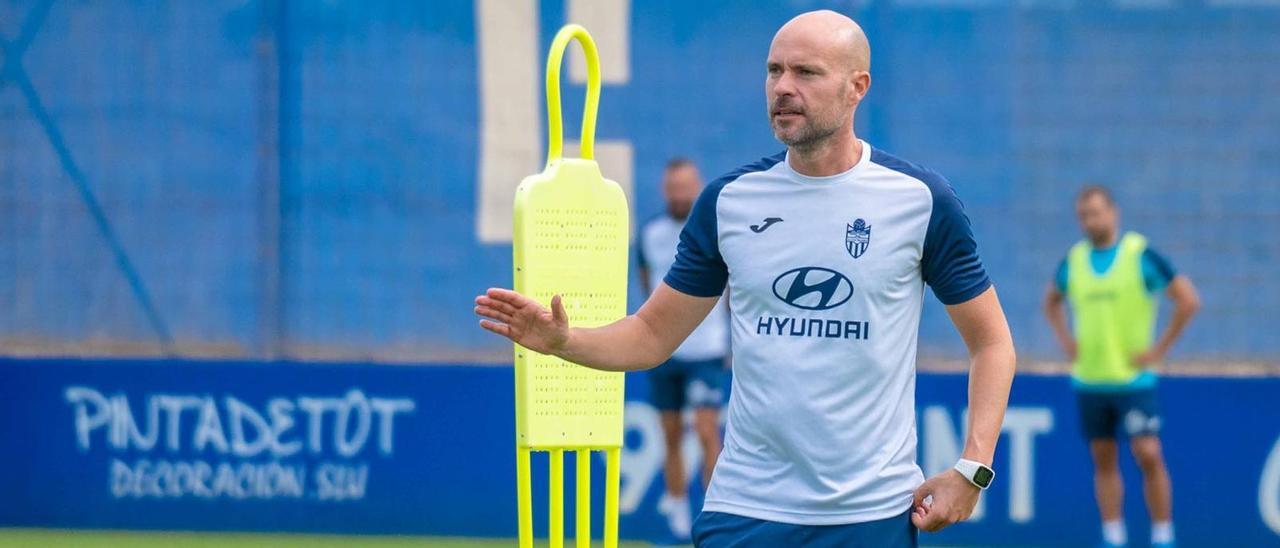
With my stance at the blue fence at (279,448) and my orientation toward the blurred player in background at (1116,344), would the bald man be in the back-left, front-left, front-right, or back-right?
front-right

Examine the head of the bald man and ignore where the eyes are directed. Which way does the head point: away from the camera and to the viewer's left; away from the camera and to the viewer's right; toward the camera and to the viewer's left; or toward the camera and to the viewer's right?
toward the camera and to the viewer's left

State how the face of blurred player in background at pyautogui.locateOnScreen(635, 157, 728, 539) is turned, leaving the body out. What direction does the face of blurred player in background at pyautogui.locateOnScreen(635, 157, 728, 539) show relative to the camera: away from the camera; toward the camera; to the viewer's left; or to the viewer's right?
toward the camera

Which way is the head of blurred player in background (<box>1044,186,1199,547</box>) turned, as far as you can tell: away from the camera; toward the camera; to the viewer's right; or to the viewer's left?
toward the camera

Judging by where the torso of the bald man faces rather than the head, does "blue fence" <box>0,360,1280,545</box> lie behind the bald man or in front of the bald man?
behind

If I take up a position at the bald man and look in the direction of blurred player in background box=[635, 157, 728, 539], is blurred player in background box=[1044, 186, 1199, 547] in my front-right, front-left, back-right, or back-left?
front-right

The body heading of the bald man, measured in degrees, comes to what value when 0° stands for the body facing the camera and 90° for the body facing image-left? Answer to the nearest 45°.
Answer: approximately 0°

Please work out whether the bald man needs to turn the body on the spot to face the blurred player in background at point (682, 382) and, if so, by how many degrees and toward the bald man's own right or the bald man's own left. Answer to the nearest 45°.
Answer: approximately 180°
